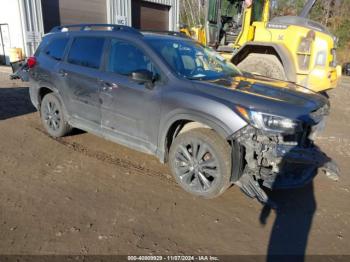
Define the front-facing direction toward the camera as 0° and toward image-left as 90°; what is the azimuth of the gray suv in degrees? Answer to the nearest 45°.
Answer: approximately 315°

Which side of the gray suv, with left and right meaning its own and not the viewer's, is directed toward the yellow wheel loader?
left

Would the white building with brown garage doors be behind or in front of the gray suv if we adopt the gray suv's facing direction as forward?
behind
